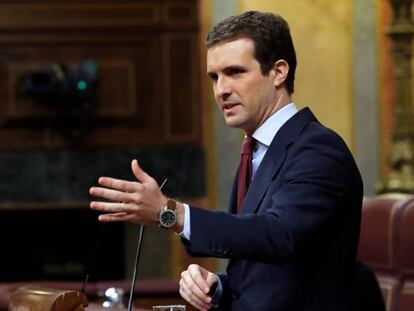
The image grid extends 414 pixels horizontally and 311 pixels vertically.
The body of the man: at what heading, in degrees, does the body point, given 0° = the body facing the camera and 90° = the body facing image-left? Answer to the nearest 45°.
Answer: approximately 90°

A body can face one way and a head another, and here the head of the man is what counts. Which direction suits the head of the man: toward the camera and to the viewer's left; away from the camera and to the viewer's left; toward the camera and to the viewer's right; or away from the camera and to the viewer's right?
toward the camera and to the viewer's left
